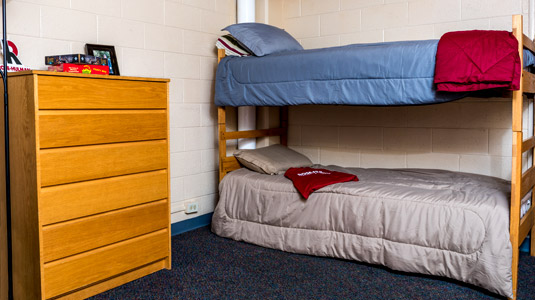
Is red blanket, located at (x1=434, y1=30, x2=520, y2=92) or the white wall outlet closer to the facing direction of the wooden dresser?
the red blanket

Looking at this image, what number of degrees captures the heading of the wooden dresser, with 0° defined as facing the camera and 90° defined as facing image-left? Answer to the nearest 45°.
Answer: approximately 315°

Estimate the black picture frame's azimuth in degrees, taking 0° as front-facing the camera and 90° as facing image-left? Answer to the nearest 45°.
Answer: approximately 315°

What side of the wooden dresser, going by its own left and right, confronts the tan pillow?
left

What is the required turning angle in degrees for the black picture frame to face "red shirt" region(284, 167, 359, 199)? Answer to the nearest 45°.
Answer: approximately 45° to its left

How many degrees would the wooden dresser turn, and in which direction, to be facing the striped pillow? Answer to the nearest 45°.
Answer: approximately 90° to its left
